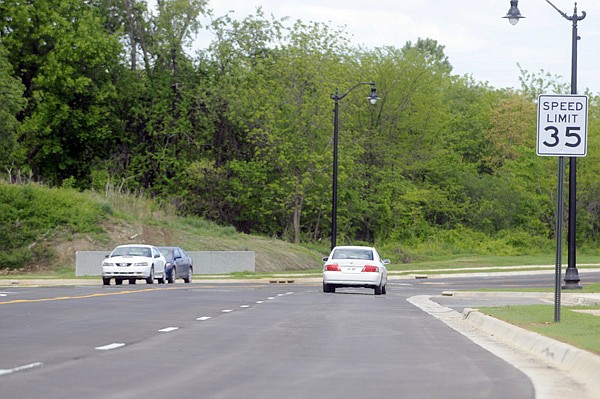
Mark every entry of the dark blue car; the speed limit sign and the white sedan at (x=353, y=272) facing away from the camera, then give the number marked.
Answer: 1

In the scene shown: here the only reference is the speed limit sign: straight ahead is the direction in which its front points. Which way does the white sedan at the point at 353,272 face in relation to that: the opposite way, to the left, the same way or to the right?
the opposite way

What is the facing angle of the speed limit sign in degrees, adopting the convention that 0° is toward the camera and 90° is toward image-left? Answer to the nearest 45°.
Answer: approximately 0°

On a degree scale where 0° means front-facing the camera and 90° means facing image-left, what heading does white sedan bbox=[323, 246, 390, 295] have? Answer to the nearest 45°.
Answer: approximately 180°

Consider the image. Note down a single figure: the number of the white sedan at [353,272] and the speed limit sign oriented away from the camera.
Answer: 1

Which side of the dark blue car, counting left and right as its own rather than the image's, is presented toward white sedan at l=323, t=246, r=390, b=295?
left

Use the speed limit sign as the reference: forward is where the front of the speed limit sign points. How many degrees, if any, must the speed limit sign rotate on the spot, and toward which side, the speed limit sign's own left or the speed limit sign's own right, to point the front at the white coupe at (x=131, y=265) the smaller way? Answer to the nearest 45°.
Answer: approximately 135° to the speed limit sign's own right

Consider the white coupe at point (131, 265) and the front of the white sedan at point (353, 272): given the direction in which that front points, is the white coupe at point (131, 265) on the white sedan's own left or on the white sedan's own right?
on the white sedan's own left

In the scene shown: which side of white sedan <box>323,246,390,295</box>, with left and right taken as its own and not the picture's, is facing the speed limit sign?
back

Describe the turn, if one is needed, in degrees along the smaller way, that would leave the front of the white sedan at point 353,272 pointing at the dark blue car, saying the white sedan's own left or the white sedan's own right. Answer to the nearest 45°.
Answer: approximately 45° to the white sedan's own left

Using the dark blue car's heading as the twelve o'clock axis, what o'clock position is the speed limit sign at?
The speed limit sign is roughly at 10 o'clock from the dark blue car.

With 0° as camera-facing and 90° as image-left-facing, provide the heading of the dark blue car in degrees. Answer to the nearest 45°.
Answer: approximately 45°
